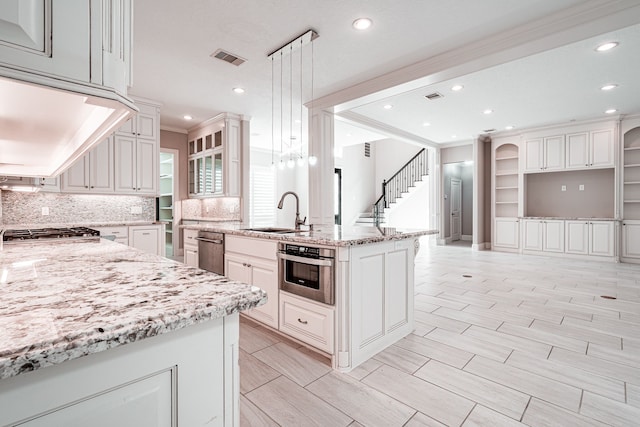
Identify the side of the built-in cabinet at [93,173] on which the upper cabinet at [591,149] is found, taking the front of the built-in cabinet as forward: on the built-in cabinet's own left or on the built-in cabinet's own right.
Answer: on the built-in cabinet's own left

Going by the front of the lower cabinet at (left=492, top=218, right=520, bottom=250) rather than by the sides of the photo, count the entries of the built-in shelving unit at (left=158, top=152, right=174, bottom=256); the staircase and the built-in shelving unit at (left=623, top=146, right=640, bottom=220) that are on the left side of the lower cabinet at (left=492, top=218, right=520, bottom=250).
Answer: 1

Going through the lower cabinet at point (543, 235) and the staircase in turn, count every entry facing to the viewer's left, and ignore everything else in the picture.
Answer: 1

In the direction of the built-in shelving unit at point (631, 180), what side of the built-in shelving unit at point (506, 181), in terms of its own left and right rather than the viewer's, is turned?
left

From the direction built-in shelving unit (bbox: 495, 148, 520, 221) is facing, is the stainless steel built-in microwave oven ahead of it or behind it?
ahead

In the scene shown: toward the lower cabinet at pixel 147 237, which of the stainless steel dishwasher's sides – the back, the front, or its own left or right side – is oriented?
right

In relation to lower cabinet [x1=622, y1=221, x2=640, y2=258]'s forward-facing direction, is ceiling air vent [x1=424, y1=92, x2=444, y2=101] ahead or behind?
ahead

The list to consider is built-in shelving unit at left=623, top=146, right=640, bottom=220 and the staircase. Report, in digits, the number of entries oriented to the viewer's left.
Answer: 1

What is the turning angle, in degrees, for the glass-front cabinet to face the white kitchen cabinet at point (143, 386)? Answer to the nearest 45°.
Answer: approximately 45° to its left

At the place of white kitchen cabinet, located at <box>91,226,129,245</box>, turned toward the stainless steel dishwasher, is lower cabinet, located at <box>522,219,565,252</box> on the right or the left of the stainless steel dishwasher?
left

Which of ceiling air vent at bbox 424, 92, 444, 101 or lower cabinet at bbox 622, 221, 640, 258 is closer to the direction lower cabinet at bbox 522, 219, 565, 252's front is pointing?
the ceiling air vent
